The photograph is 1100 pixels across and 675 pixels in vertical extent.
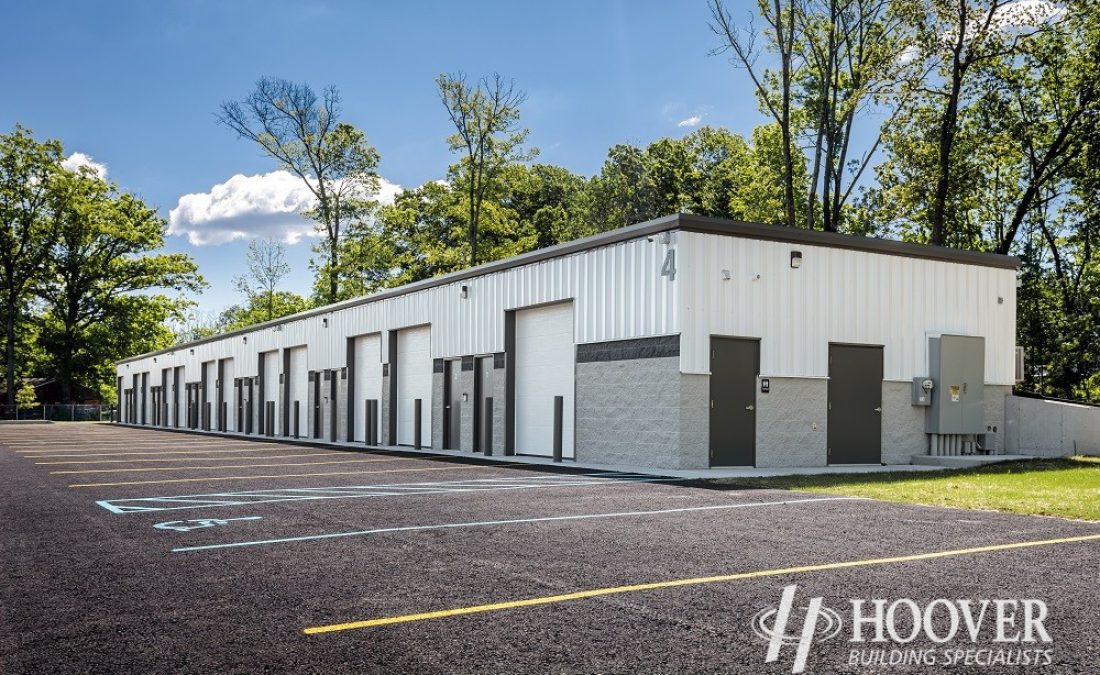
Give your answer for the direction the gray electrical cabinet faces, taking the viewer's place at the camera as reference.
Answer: facing the viewer and to the right of the viewer

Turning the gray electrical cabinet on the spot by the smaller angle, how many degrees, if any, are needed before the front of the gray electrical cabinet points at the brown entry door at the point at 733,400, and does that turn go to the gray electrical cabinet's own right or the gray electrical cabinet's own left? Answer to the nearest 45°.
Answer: approximately 90° to the gray electrical cabinet's own right

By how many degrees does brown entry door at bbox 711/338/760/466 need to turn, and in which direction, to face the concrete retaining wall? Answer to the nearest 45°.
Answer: approximately 90° to its left

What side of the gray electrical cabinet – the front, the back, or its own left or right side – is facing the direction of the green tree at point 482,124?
back

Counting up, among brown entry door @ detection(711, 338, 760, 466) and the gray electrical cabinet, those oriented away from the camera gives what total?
0

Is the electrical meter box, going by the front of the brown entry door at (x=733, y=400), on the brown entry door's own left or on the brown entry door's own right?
on the brown entry door's own left

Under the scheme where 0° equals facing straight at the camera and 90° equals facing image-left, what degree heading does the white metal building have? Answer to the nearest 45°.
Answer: approximately 45°
